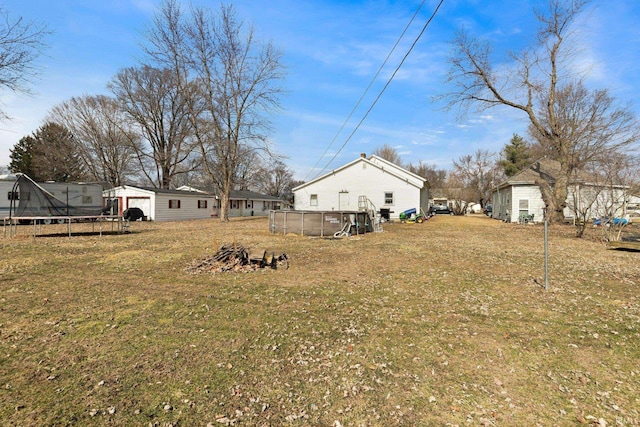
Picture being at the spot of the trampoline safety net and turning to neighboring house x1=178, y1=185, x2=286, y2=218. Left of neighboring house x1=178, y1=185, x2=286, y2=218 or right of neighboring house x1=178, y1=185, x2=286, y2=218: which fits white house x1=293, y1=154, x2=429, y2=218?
right

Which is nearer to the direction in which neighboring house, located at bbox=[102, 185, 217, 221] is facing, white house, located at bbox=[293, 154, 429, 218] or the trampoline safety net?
the trampoline safety net

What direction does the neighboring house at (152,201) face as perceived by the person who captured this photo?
facing the viewer and to the left of the viewer

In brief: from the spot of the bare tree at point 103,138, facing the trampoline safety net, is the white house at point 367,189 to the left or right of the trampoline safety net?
left

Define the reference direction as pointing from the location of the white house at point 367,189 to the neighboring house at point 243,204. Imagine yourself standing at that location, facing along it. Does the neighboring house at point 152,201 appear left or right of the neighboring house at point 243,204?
left

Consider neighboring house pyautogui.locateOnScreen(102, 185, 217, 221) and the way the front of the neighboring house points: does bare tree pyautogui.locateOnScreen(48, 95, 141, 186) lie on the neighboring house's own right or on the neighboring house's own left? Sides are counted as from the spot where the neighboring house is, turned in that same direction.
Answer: on the neighboring house's own right

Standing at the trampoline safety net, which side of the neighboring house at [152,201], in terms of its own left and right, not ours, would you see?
front

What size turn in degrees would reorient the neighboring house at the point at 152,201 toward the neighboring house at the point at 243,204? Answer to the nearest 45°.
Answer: approximately 180°

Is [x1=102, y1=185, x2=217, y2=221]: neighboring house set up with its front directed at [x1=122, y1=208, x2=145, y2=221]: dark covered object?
yes
